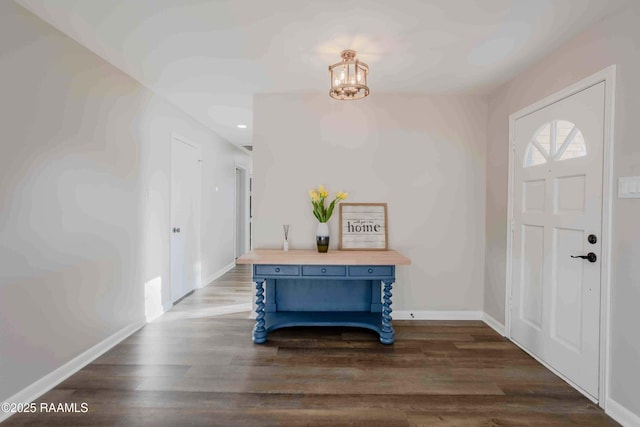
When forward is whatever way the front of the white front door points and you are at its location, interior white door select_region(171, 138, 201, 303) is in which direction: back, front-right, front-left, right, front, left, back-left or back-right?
front-right

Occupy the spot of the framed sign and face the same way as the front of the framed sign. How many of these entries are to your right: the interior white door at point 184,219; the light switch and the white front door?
1

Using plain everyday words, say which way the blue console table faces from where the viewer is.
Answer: facing the viewer

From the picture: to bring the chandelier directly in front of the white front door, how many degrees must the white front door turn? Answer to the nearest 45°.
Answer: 0° — it already faces it

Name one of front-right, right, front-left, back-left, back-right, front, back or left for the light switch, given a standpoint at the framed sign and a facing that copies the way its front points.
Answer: front-left

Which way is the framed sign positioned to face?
toward the camera

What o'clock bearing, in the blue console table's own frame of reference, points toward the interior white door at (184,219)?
The interior white door is roughly at 4 o'clock from the blue console table.

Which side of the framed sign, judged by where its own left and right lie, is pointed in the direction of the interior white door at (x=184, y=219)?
right

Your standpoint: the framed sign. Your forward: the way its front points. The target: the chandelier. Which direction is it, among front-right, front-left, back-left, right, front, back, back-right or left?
front

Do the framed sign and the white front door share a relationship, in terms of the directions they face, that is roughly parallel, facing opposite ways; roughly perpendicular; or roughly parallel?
roughly perpendicular

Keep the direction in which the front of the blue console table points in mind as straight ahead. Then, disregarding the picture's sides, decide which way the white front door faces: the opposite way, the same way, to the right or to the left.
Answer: to the right

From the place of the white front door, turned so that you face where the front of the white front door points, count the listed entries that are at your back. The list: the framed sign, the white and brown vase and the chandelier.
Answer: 0
